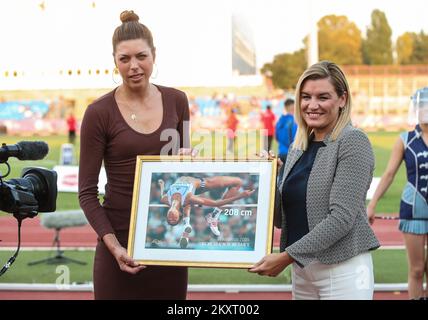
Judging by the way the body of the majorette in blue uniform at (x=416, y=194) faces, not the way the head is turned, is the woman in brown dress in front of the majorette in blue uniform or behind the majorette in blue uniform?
in front

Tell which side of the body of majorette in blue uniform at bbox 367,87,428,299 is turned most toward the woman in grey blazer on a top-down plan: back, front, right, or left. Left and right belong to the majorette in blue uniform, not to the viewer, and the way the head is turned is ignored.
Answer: front

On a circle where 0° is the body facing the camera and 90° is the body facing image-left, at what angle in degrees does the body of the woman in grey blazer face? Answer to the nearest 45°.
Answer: approximately 45°

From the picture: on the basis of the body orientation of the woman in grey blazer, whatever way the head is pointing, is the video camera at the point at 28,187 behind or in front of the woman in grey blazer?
in front

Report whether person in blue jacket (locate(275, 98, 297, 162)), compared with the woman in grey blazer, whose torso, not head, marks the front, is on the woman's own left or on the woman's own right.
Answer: on the woman's own right

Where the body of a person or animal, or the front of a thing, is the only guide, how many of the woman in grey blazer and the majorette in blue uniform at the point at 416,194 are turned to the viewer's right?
0

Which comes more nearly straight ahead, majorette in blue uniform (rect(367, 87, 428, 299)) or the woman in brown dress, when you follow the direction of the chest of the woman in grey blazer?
the woman in brown dress
